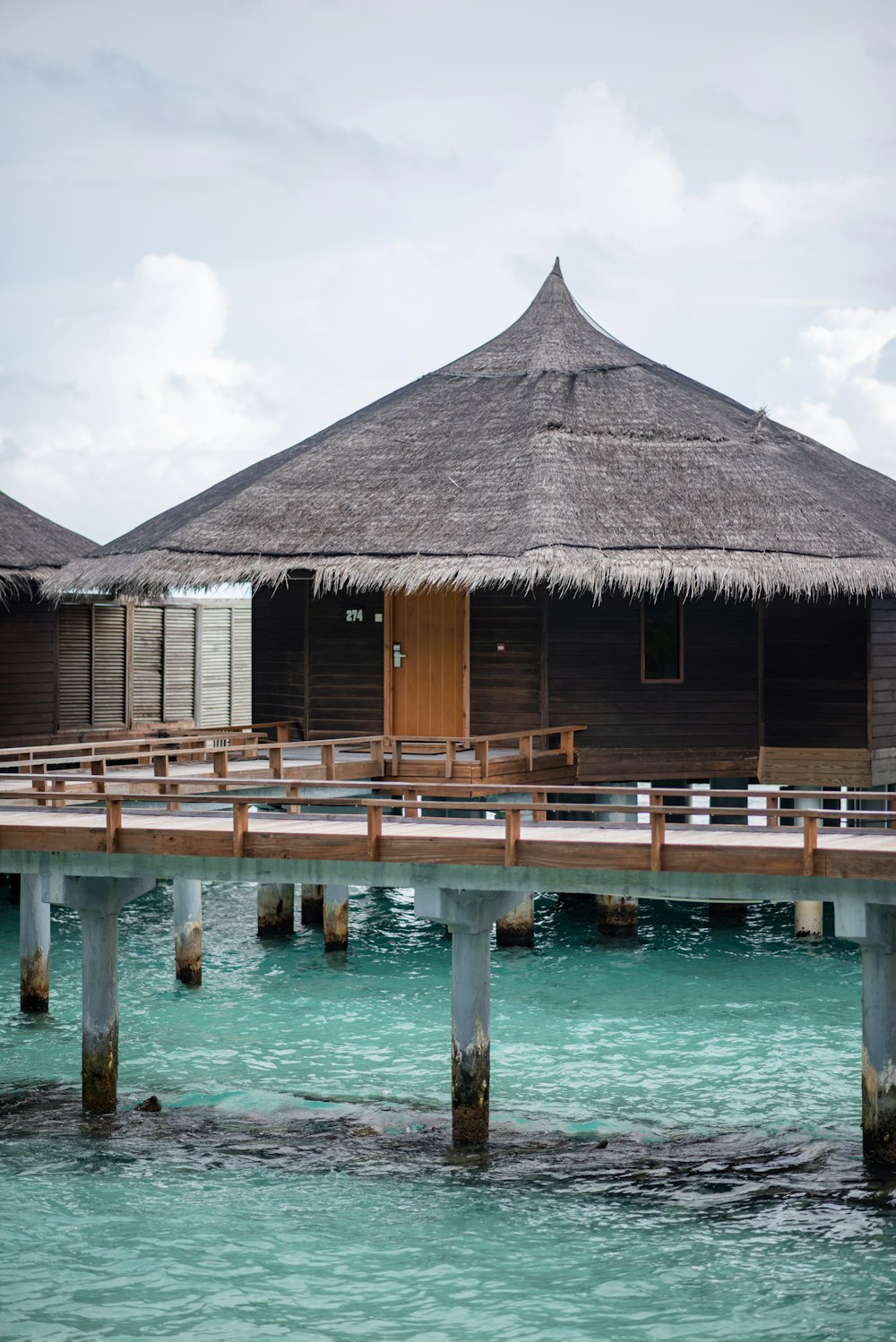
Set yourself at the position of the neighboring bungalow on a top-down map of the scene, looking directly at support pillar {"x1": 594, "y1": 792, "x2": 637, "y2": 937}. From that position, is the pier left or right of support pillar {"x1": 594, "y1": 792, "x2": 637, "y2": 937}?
right

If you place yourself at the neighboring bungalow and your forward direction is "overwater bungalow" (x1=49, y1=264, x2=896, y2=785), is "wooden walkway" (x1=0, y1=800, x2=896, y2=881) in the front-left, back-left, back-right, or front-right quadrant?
front-right

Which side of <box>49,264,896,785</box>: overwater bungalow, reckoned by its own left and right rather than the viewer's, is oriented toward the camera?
front

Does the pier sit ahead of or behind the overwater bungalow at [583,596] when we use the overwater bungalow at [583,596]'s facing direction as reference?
ahead

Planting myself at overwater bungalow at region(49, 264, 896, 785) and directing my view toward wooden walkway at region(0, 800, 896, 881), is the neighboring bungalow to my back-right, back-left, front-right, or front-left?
back-right

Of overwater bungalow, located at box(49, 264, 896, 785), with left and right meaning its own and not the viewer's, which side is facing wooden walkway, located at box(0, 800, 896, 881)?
front

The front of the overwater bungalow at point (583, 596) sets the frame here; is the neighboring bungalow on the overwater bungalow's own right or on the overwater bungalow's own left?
on the overwater bungalow's own right
